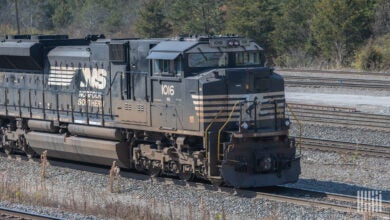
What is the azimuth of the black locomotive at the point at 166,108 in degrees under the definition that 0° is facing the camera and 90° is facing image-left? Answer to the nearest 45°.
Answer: approximately 315°

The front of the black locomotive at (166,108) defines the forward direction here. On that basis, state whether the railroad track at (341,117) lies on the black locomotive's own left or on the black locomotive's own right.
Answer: on the black locomotive's own left

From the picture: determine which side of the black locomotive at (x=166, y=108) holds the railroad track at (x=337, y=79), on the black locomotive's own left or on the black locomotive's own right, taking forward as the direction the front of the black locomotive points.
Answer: on the black locomotive's own left

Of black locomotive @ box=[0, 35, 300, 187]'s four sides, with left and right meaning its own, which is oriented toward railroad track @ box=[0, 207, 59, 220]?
right

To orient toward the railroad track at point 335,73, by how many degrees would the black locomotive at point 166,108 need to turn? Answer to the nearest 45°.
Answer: approximately 90° to its left
